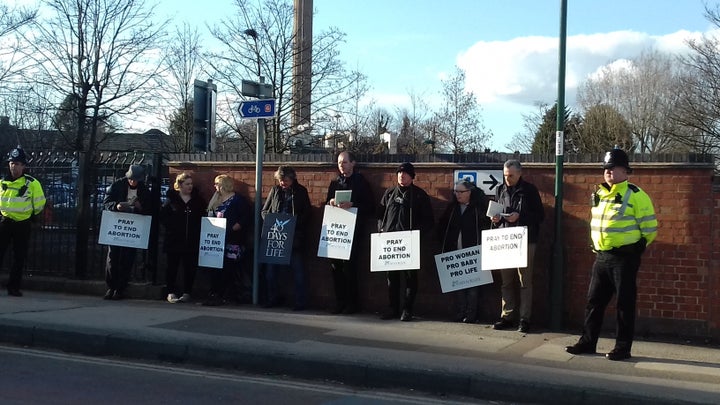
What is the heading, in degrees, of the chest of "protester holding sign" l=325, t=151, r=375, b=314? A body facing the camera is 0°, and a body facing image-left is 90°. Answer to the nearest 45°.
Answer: approximately 45°

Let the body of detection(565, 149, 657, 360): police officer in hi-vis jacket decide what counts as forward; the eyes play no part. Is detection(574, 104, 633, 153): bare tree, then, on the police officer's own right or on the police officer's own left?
on the police officer's own right

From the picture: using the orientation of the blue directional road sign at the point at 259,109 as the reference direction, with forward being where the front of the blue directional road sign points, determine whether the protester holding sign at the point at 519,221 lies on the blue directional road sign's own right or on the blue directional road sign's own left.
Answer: on the blue directional road sign's own left

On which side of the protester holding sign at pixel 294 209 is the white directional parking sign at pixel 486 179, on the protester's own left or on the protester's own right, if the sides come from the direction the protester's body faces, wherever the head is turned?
on the protester's own left

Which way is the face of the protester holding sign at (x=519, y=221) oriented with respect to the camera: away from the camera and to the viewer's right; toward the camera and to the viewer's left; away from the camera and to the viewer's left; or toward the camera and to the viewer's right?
toward the camera and to the viewer's left

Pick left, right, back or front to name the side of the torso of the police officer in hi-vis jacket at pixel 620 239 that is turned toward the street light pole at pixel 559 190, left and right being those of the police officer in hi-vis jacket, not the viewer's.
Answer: right

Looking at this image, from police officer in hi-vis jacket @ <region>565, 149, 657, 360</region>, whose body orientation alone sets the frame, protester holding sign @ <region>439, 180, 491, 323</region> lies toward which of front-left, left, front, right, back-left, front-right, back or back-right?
right

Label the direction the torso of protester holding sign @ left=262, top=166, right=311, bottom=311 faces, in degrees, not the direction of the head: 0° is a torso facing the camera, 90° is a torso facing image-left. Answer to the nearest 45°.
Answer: approximately 45°

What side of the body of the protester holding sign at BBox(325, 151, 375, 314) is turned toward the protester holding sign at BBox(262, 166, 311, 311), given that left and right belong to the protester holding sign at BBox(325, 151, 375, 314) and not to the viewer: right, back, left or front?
right

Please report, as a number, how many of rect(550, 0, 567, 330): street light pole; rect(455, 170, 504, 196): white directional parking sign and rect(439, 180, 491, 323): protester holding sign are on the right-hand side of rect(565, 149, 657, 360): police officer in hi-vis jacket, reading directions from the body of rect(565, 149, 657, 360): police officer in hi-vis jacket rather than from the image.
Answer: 3

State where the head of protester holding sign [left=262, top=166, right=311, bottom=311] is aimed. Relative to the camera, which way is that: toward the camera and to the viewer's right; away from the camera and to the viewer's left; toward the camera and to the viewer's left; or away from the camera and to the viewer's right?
toward the camera and to the viewer's left

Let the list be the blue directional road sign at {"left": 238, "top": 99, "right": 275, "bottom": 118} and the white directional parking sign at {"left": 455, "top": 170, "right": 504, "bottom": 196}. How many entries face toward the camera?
2
